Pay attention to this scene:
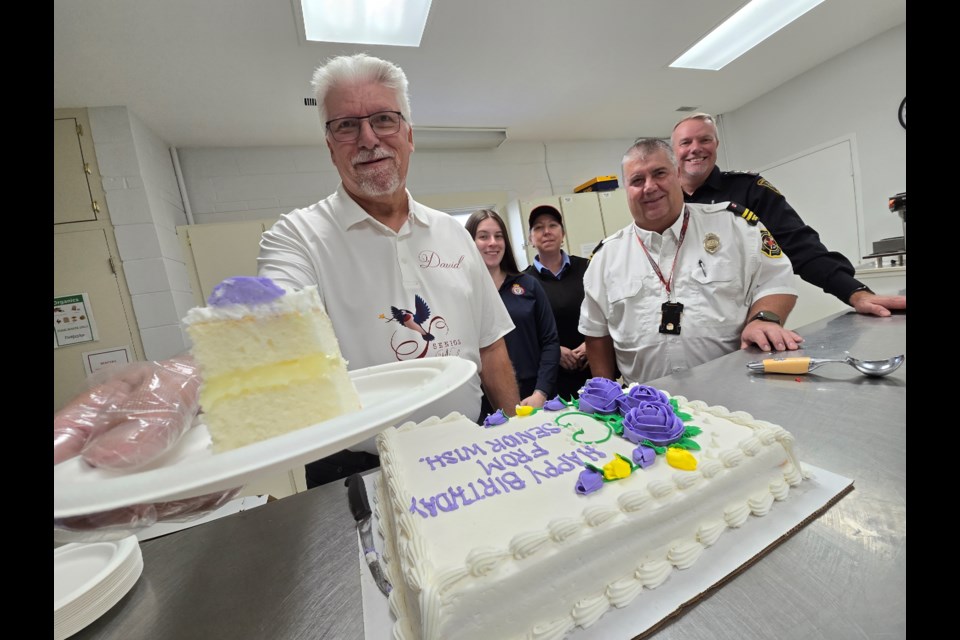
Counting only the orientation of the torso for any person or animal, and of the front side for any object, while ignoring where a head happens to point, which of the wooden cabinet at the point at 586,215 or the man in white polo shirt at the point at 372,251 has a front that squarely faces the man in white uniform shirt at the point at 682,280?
the wooden cabinet

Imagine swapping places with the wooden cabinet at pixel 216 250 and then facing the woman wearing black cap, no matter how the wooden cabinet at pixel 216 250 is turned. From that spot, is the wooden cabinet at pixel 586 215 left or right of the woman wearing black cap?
left

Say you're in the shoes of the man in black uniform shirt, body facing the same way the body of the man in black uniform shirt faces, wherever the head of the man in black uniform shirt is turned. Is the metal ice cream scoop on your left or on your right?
on your left

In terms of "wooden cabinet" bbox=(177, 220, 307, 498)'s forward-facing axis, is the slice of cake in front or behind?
in front

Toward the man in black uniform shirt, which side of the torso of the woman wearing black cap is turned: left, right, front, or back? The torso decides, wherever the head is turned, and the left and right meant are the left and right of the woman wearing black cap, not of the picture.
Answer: left

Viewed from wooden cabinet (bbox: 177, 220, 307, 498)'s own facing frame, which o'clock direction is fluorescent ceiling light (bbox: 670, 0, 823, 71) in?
The fluorescent ceiling light is roughly at 10 o'clock from the wooden cabinet.

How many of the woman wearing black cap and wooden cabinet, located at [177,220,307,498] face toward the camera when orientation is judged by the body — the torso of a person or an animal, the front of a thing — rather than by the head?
2

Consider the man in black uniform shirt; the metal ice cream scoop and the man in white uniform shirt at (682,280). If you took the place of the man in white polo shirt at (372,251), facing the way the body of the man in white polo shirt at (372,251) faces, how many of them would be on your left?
3

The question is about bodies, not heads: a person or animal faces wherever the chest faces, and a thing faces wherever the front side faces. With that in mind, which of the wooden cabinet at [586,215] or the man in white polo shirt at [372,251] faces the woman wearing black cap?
the wooden cabinet

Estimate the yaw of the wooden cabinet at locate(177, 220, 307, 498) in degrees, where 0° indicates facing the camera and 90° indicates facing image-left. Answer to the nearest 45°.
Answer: approximately 0°
